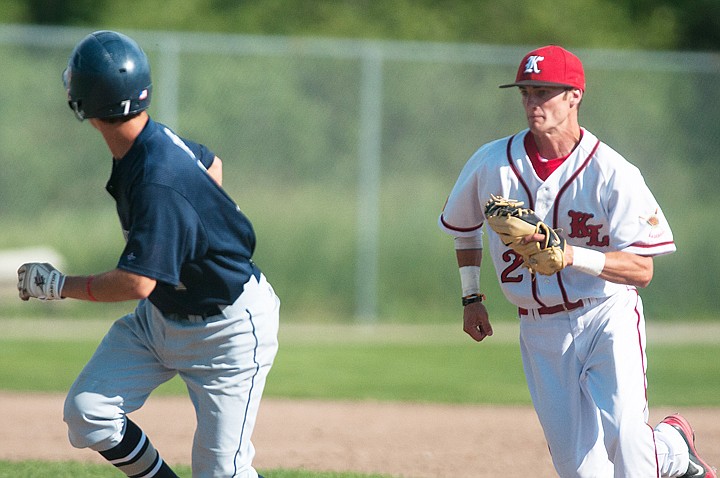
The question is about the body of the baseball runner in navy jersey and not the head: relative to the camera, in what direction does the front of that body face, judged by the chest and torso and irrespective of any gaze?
to the viewer's left

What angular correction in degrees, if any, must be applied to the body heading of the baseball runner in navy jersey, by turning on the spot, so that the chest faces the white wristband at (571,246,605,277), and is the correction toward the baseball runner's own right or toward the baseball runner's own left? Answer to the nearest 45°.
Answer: approximately 180°

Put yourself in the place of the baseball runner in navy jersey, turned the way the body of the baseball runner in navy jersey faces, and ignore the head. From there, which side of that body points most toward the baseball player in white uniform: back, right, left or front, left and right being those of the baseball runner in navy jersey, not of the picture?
back

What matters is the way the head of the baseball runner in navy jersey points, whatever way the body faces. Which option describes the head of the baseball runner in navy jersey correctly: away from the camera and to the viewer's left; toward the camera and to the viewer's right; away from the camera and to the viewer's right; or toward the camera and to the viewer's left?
away from the camera and to the viewer's left

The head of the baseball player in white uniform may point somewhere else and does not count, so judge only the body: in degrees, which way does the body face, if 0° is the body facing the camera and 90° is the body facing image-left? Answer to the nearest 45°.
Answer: approximately 45°
